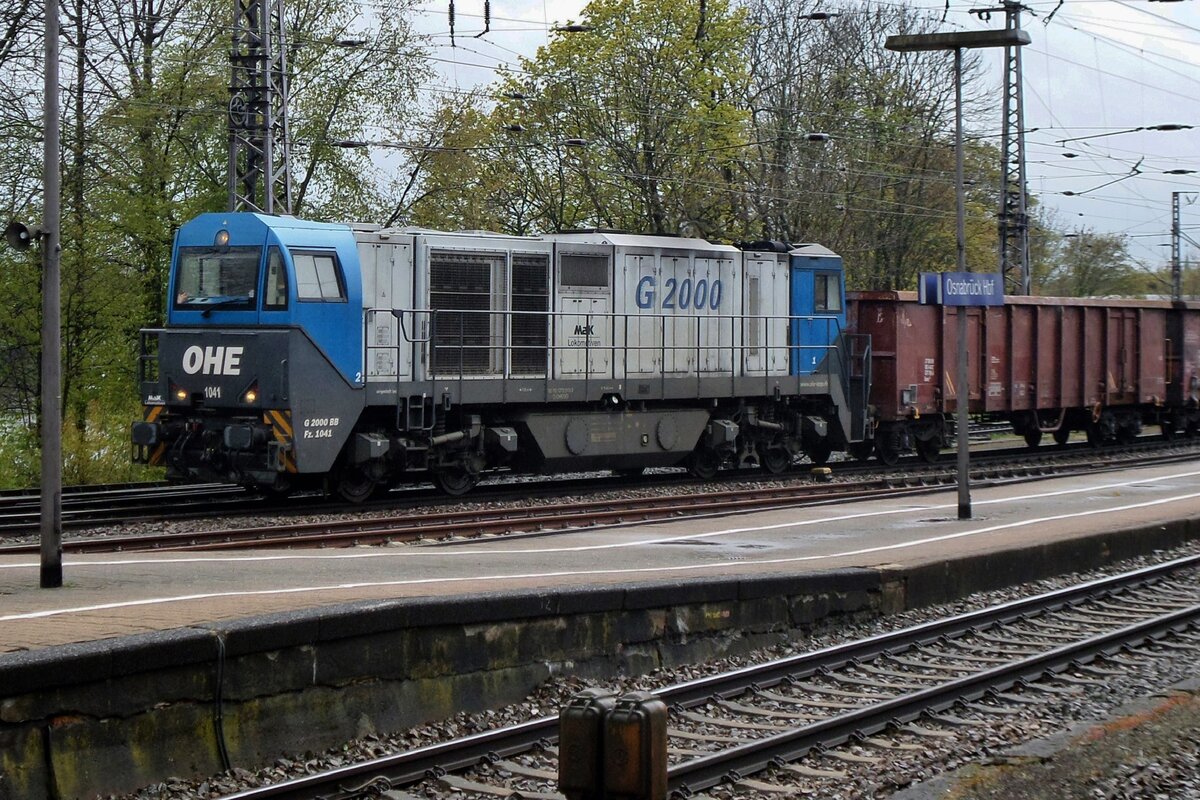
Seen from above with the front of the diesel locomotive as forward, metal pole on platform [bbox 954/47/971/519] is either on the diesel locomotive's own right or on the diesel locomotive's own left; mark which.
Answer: on the diesel locomotive's own left

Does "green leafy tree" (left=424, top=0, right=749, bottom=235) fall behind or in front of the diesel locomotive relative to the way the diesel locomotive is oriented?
behind

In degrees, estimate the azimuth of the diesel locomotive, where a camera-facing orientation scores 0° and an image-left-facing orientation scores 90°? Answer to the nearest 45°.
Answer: approximately 45°

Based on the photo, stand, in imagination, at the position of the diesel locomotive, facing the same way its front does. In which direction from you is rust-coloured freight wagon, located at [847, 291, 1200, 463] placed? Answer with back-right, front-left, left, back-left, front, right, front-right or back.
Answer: back

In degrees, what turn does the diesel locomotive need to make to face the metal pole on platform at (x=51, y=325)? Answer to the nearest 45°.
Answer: approximately 45° to its left

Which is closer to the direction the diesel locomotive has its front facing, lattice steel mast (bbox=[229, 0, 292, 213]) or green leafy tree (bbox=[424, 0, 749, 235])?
the lattice steel mast

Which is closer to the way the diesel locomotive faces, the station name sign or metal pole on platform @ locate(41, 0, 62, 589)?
the metal pole on platform

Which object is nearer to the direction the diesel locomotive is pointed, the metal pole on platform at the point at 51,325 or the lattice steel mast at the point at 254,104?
the metal pole on platform
